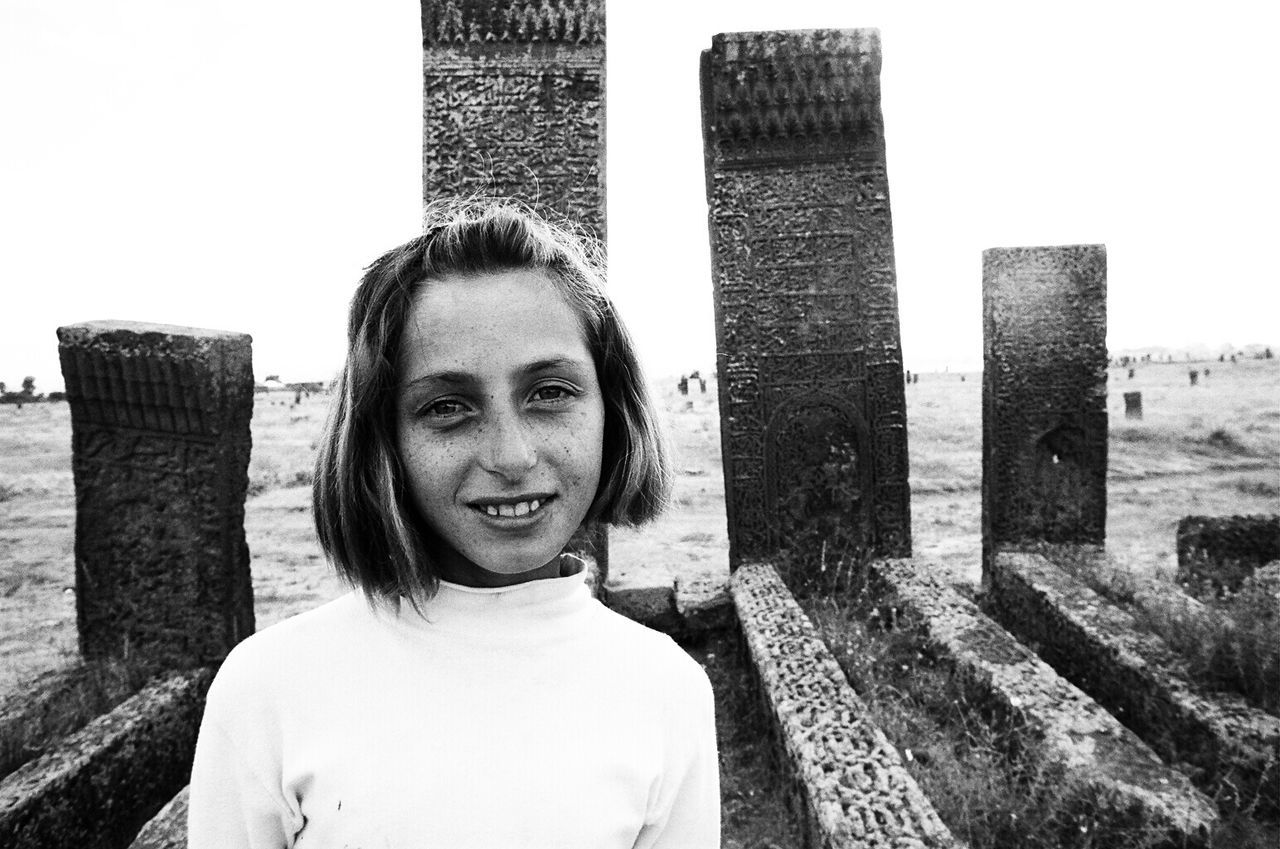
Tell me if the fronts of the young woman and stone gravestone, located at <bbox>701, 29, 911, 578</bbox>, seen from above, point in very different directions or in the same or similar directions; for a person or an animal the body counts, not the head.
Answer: same or similar directions

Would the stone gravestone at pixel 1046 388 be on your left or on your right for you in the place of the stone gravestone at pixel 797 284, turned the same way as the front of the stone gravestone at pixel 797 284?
on your left

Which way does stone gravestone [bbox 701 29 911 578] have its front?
toward the camera

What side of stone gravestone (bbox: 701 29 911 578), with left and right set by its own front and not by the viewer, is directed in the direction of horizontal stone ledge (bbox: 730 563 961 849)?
front

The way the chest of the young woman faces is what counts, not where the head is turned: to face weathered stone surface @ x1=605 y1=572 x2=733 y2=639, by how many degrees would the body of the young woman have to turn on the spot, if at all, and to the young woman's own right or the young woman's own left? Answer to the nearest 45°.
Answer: approximately 180°

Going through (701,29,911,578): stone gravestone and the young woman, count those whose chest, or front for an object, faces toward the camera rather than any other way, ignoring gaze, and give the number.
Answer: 2

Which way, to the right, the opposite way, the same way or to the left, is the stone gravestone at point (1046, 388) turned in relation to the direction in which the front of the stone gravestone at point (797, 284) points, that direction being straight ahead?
the same way

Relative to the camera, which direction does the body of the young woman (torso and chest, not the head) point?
toward the camera

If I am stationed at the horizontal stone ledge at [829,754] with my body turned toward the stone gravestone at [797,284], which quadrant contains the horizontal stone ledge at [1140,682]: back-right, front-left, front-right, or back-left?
front-right

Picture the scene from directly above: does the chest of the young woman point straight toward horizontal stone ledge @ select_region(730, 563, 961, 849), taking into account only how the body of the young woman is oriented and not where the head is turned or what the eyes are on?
no

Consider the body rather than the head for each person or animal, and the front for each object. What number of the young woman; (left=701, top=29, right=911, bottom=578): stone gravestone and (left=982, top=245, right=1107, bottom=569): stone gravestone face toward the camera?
3

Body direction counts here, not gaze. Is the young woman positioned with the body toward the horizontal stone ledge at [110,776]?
no

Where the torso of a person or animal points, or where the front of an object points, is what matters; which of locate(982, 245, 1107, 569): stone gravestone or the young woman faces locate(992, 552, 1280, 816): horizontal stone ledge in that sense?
the stone gravestone

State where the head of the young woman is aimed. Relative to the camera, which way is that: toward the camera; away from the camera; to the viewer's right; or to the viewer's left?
toward the camera

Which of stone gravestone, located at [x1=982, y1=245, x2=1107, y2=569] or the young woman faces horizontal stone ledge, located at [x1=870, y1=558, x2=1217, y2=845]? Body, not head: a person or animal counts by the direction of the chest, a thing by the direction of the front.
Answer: the stone gravestone

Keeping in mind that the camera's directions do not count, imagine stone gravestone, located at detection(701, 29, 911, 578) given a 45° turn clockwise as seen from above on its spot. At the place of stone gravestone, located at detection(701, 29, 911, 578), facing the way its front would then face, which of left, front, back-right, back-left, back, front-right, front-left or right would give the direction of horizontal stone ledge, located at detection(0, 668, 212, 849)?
front

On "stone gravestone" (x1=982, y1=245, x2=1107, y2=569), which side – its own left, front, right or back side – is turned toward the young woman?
front
